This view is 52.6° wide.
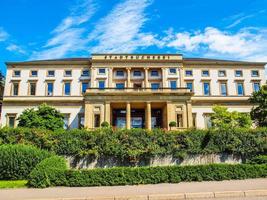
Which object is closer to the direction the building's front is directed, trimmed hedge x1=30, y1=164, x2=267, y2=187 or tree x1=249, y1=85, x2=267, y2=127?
the trimmed hedge

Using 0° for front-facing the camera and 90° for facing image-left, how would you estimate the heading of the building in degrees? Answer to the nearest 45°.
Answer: approximately 0°

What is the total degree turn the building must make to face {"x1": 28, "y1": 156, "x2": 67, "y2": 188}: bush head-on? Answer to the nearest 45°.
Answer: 0° — it already faces it

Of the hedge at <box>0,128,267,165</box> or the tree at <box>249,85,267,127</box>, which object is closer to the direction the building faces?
the hedge

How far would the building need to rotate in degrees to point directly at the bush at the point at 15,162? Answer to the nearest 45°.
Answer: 0° — it already faces it

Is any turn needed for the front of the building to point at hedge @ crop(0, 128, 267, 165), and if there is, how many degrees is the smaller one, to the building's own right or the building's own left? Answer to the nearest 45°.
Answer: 0° — it already faces it

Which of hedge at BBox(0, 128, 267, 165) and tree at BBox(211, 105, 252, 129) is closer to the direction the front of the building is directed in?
the hedge

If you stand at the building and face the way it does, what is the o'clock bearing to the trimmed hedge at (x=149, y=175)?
The trimmed hedge is roughly at 12 o'clock from the building.

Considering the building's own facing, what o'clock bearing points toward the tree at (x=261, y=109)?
The tree is roughly at 10 o'clock from the building.

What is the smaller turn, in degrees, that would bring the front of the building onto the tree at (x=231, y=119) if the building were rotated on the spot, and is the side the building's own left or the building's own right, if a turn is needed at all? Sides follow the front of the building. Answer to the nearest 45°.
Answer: approximately 45° to the building's own left

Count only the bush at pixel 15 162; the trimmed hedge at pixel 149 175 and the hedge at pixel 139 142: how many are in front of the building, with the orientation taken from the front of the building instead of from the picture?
3
